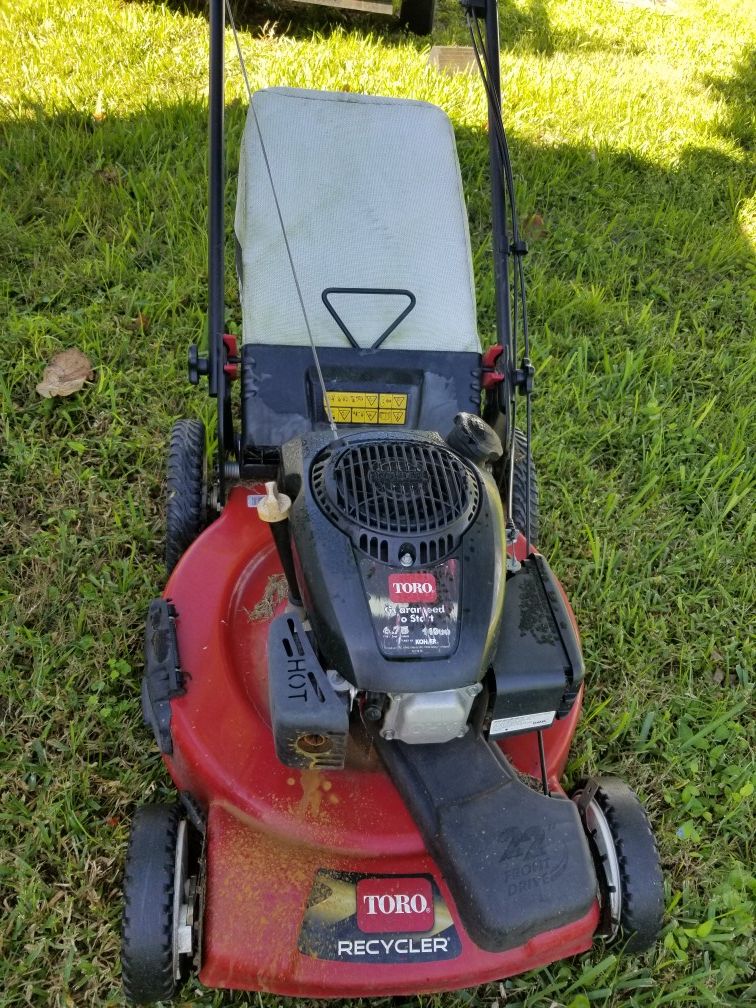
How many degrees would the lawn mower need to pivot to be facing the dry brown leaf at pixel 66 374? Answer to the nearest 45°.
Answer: approximately 135° to its right

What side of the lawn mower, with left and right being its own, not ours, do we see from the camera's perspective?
front
